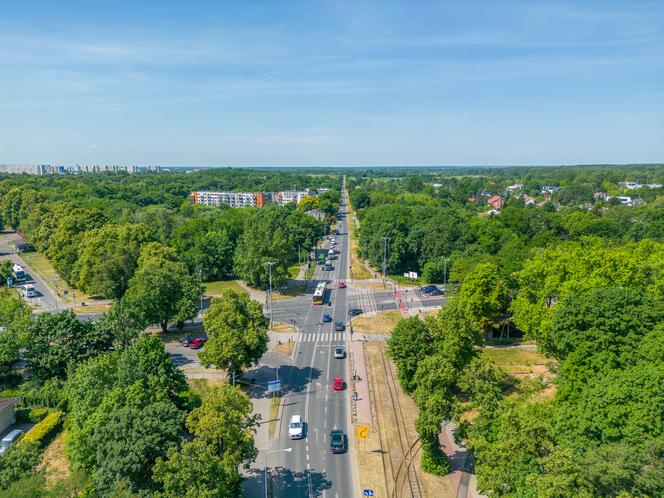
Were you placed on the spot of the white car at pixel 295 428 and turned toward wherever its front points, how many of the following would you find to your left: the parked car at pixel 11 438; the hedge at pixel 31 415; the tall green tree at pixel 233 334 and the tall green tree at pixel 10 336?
0

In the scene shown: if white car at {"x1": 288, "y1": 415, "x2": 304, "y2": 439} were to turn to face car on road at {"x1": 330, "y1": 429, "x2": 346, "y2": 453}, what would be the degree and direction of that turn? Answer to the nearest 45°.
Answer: approximately 45° to its left

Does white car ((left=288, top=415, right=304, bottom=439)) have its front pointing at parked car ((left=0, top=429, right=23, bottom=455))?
no

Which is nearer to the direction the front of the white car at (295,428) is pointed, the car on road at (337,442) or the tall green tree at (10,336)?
the car on road

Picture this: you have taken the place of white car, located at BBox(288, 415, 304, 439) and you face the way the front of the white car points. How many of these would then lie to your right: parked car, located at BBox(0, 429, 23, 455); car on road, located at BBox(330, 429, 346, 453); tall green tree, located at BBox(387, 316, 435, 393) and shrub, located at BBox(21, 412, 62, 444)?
2

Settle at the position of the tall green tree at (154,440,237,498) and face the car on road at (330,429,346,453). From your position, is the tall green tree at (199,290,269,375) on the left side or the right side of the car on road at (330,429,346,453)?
left

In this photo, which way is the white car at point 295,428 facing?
toward the camera

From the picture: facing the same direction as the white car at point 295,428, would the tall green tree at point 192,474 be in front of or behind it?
in front

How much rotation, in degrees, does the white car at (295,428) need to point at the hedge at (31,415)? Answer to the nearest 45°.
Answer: approximately 90° to its right

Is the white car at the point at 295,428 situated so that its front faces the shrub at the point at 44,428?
no

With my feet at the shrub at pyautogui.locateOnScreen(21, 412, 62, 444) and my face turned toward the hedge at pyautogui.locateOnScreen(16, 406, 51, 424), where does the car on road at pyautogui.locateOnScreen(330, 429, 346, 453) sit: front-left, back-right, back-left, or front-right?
back-right

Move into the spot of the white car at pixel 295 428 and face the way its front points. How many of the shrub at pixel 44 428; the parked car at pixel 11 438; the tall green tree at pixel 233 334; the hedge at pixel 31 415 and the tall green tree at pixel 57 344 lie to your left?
0

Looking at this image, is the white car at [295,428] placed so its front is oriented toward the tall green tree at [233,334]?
no

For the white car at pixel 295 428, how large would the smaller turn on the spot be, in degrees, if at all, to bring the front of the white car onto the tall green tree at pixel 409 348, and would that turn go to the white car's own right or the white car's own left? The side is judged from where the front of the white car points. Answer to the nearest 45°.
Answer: approximately 90° to the white car's own left

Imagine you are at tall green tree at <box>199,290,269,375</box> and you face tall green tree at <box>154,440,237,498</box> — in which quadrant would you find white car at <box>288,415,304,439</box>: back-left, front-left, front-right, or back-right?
front-left

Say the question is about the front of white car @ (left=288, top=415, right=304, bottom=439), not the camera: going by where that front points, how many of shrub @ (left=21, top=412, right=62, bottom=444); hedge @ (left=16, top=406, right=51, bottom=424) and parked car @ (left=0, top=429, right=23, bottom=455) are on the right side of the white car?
3

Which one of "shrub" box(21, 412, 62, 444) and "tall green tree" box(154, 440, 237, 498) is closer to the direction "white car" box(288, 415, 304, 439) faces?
the tall green tree
